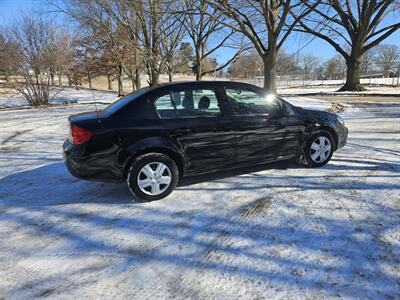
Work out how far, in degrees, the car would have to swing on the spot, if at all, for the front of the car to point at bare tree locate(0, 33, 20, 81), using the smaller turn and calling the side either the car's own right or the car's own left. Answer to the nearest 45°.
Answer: approximately 90° to the car's own left

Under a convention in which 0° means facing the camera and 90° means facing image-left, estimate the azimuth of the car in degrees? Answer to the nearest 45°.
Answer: approximately 225°
